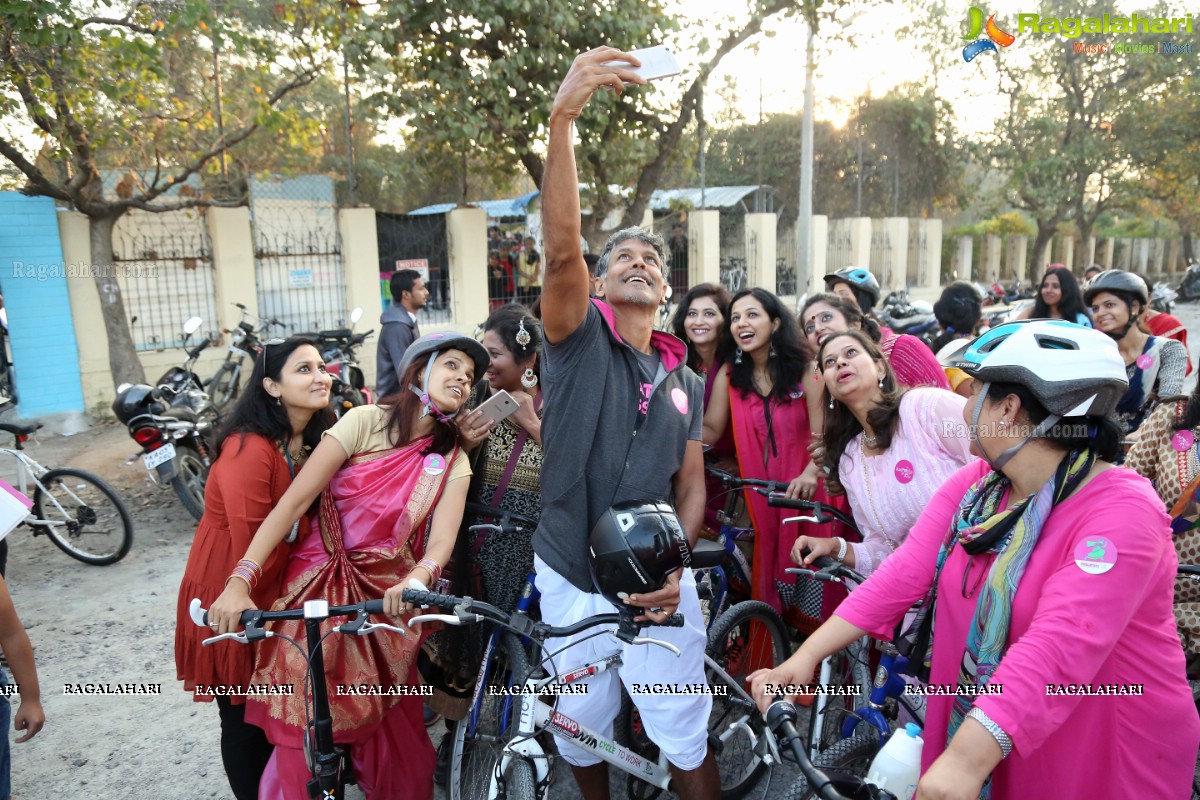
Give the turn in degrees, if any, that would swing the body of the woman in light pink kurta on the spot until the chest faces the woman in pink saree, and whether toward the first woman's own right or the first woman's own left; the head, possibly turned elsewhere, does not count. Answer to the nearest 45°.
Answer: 0° — they already face them

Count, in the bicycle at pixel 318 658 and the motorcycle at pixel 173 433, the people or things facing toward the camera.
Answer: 1

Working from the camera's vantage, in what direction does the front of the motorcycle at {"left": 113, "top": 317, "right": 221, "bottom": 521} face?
facing away from the viewer and to the right of the viewer

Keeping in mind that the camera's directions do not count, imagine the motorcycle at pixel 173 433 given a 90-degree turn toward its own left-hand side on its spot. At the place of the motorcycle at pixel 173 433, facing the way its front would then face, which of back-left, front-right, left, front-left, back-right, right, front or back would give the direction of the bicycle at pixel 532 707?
back-left

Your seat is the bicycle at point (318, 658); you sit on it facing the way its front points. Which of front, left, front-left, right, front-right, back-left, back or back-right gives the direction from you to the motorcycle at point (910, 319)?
back-left

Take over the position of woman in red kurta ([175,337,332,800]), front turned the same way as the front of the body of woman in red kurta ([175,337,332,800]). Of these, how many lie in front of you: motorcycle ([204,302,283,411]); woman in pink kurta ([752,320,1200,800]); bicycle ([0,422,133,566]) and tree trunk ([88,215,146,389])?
1

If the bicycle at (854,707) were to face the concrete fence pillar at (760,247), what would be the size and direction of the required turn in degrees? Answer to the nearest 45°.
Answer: approximately 135° to its right

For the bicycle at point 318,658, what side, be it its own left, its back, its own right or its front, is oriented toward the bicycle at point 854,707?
left

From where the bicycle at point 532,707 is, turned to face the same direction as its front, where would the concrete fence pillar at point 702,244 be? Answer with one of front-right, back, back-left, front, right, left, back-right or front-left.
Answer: back-right

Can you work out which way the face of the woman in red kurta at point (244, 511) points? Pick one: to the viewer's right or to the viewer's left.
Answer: to the viewer's right

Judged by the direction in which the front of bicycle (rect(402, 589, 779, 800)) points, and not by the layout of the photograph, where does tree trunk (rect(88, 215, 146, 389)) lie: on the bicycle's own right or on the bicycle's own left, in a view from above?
on the bicycle's own right

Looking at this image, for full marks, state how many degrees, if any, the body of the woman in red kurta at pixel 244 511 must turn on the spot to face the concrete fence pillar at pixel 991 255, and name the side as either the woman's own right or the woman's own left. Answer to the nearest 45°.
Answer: approximately 90° to the woman's own left

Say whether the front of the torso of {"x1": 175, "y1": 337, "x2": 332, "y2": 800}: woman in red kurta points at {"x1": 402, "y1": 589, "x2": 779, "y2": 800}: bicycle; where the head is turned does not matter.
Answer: yes

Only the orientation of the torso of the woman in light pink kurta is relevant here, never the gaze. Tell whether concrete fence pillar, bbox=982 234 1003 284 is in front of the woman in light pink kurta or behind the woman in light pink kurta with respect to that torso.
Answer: behind
